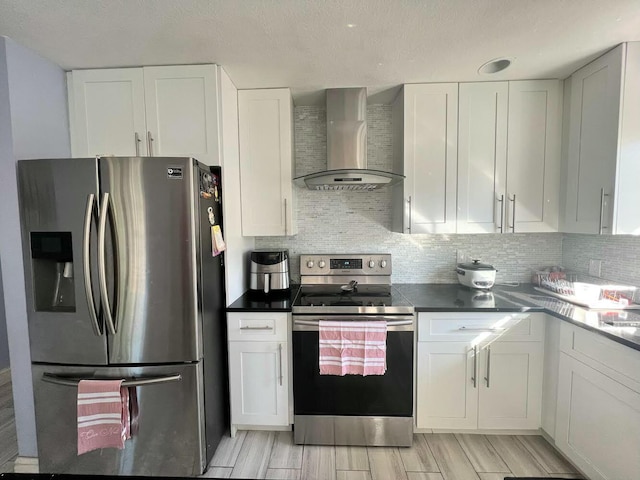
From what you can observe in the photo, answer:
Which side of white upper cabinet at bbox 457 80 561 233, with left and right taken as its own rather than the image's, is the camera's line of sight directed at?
front

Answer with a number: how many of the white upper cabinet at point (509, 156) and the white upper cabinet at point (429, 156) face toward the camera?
2

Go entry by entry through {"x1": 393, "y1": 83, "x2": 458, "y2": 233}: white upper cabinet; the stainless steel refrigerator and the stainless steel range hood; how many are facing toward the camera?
3

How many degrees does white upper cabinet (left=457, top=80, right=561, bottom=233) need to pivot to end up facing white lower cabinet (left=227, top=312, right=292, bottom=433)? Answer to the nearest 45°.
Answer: approximately 45° to its right

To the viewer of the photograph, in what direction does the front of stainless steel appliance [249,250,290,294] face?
facing the viewer

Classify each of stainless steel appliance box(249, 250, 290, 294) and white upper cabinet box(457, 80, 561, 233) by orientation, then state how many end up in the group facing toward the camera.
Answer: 2

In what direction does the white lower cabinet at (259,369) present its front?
toward the camera

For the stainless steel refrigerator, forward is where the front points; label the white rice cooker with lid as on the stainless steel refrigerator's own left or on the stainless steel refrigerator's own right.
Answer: on the stainless steel refrigerator's own left

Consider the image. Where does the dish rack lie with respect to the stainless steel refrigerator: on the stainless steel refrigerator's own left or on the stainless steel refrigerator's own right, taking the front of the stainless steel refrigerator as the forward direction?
on the stainless steel refrigerator's own left

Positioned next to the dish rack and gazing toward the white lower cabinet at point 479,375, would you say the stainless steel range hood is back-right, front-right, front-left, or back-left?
front-right

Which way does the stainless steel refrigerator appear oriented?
toward the camera

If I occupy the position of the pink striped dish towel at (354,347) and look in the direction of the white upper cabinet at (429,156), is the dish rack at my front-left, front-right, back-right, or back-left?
front-right
